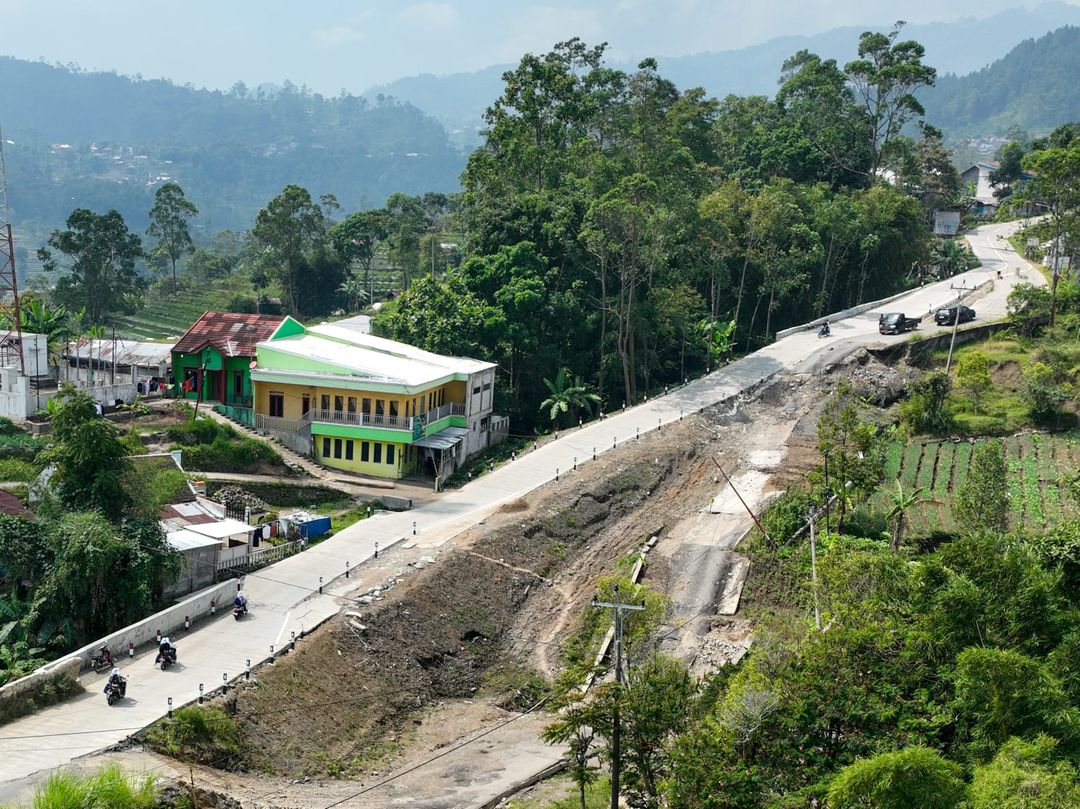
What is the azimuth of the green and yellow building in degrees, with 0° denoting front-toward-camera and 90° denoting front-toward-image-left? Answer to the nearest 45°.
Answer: approximately 0°

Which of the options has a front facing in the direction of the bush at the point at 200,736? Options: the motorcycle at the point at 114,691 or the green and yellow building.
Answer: the green and yellow building

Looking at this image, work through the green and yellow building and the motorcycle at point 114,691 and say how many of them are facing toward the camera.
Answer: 1

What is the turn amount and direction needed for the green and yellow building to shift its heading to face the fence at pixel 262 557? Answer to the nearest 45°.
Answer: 0° — it already faces it

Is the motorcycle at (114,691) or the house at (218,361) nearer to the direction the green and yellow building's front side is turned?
the motorcycle

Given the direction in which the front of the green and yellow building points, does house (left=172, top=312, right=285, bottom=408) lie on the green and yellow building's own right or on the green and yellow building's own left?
on the green and yellow building's own right
